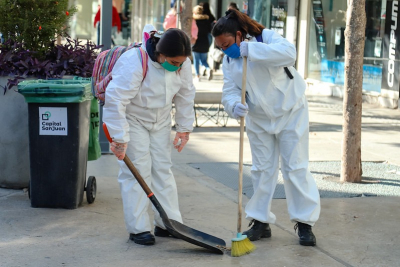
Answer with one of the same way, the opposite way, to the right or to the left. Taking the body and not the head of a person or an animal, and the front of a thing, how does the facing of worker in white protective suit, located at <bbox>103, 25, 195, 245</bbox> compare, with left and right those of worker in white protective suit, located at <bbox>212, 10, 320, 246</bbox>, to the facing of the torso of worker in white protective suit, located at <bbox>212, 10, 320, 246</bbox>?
to the left

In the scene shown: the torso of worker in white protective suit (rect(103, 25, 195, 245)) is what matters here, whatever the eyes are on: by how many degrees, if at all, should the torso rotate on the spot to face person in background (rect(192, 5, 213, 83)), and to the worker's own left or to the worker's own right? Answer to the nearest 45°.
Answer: approximately 135° to the worker's own left

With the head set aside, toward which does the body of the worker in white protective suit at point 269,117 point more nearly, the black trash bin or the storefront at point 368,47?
the black trash bin

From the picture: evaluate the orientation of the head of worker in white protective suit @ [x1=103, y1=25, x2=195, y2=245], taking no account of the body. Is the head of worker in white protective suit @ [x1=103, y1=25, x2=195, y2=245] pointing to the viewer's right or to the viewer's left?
to the viewer's right

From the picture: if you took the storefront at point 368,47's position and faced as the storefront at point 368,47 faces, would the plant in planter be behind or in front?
in front

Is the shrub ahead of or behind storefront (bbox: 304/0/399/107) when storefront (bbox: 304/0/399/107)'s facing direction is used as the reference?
ahead

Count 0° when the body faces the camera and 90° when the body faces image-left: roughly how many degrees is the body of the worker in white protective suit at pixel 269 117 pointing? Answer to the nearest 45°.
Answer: approximately 45°

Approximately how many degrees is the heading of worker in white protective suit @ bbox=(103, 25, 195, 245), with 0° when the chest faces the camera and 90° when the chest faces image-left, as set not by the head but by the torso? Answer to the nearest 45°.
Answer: approximately 315°

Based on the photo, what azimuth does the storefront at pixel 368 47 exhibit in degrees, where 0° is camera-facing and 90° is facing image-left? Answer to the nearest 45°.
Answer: approximately 45°

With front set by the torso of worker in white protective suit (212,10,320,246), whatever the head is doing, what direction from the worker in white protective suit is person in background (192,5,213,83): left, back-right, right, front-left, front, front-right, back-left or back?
back-right

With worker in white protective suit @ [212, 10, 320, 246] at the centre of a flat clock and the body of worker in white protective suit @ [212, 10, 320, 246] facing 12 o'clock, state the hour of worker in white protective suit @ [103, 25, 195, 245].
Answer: worker in white protective suit @ [103, 25, 195, 245] is roughly at 1 o'clock from worker in white protective suit @ [212, 10, 320, 246].

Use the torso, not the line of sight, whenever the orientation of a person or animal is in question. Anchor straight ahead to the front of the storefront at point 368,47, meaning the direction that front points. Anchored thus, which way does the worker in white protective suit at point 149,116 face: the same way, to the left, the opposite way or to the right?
to the left
